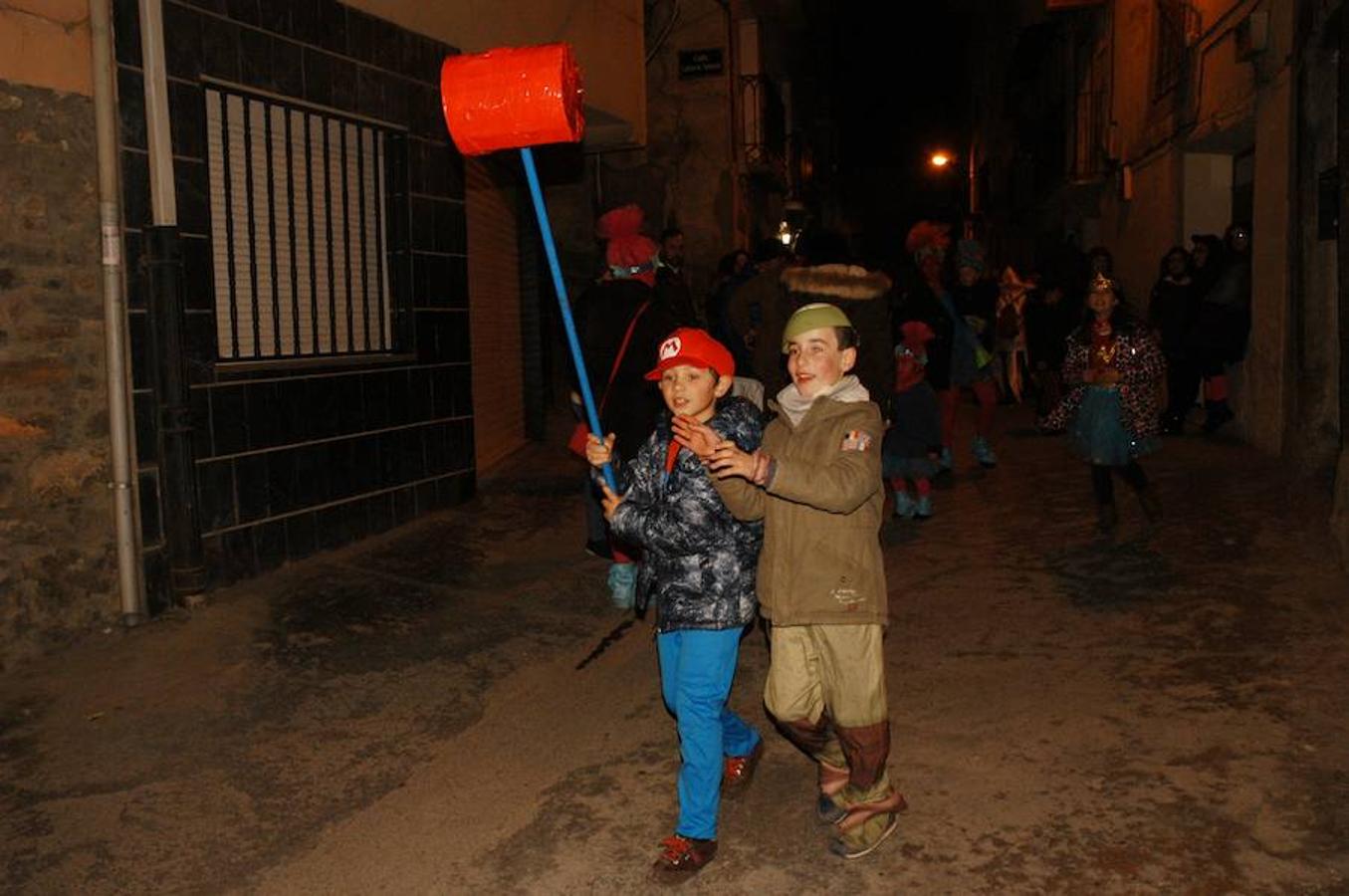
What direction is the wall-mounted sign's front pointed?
toward the camera

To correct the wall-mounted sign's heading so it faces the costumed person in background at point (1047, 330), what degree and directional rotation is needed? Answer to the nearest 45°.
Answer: approximately 45° to its left

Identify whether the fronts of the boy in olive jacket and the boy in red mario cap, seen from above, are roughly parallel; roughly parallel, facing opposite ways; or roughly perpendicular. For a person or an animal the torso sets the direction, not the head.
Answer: roughly parallel

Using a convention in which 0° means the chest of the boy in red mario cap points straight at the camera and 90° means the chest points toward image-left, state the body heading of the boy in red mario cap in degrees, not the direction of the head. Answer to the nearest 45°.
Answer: approximately 45°

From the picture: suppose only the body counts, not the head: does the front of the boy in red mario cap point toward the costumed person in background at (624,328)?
no

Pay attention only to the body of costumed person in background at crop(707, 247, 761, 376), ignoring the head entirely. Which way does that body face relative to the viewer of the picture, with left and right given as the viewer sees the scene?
facing the viewer and to the right of the viewer

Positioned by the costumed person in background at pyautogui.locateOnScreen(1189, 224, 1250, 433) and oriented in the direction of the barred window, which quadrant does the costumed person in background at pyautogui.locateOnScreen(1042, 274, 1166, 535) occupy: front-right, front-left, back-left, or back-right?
front-left

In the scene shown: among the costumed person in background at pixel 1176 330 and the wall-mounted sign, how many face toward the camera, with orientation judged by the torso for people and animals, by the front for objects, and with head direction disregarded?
2

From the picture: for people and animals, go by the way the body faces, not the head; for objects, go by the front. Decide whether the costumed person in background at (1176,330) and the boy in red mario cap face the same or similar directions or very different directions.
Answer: same or similar directions

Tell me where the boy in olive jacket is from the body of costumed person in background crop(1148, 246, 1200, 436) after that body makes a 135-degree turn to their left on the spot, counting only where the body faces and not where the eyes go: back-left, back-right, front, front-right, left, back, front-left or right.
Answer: back-right

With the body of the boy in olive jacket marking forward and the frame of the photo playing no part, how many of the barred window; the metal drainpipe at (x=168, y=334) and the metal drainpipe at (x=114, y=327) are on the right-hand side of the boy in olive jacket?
3

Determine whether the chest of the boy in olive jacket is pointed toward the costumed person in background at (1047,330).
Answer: no

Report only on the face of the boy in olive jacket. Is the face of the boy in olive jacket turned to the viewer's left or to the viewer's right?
to the viewer's left

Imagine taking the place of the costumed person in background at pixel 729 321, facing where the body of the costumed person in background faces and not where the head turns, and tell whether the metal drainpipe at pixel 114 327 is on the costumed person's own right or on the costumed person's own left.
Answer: on the costumed person's own right

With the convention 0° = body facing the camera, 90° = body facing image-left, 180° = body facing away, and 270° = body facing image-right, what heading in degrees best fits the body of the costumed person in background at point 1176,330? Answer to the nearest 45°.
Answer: approximately 0°

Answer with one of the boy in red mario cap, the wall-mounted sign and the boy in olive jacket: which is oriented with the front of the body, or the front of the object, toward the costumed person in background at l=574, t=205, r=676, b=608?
the wall-mounted sign

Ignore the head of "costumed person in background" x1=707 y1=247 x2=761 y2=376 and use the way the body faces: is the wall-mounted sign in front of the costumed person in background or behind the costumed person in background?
behind
